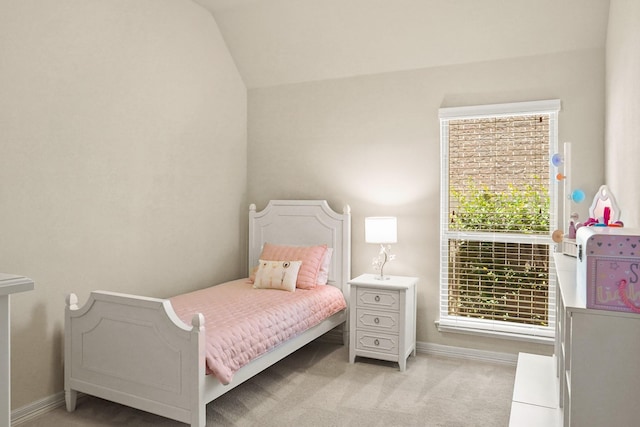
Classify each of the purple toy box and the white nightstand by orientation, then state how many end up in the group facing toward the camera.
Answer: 2

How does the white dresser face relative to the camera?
to the viewer's left

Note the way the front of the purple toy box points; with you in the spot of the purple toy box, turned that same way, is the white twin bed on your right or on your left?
on your right

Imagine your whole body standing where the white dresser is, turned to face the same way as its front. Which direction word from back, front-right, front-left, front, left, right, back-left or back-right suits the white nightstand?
front-right

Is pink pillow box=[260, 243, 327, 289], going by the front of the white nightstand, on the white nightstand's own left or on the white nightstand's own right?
on the white nightstand's own right

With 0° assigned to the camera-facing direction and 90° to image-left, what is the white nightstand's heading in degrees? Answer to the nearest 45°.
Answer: approximately 0°

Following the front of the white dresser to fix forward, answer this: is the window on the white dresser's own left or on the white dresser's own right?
on the white dresser's own right

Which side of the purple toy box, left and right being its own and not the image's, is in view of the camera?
front

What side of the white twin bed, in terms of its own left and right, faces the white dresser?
left

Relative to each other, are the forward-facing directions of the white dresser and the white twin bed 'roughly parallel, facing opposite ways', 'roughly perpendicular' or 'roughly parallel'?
roughly perpendicular
